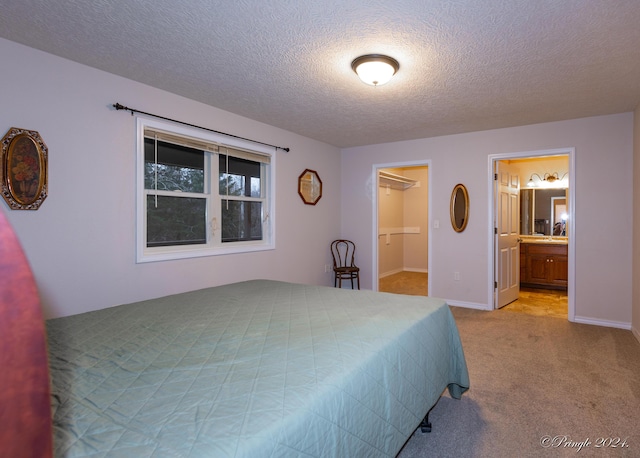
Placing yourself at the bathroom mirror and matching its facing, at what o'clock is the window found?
The window is roughly at 1 o'clock from the bathroom mirror.

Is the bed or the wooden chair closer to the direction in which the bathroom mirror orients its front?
the bed

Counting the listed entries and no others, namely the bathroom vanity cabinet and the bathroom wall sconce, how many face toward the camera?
2

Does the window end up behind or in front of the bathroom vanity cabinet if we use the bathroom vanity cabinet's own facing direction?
in front

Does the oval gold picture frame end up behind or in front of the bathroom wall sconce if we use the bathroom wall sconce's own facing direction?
in front

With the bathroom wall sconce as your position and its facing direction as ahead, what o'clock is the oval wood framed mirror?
The oval wood framed mirror is roughly at 1 o'clock from the bathroom wall sconce.

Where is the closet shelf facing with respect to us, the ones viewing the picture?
facing the viewer and to the right of the viewer

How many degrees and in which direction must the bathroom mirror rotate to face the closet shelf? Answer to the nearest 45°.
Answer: approximately 90° to its right
